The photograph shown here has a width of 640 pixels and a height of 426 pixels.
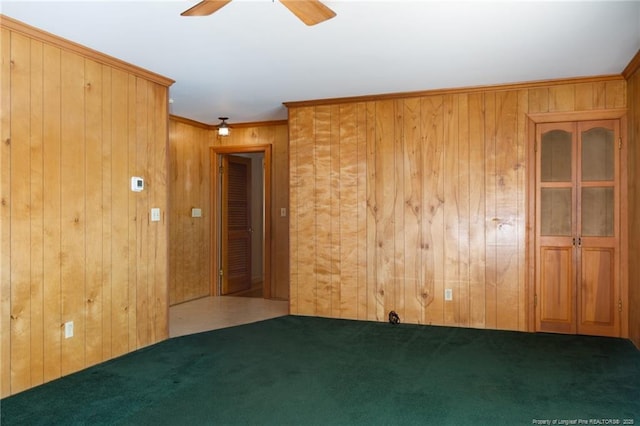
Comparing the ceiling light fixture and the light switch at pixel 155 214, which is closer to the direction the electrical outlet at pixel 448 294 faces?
the light switch

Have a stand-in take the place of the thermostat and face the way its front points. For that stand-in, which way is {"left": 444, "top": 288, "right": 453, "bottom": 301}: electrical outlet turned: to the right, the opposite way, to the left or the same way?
to the right

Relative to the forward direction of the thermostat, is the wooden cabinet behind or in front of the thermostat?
in front

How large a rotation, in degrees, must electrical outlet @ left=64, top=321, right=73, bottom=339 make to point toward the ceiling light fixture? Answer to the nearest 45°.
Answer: approximately 90° to its left

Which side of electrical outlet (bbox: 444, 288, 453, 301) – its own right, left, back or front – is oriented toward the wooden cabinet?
left

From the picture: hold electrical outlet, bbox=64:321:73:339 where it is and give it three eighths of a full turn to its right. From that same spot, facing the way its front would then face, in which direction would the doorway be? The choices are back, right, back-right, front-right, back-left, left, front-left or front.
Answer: back-right

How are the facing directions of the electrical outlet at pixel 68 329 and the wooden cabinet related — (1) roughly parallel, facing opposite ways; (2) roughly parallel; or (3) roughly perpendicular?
roughly perpendicular

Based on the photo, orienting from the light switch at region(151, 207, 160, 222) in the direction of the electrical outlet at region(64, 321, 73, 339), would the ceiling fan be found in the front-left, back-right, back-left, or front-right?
front-left

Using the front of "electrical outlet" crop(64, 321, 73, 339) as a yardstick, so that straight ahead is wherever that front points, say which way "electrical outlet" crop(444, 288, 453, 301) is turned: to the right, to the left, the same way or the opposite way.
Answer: to the right

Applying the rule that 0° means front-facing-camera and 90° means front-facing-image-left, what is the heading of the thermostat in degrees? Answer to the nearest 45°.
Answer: approximately 315°

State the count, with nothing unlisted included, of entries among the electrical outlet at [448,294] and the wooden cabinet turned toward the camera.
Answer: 2

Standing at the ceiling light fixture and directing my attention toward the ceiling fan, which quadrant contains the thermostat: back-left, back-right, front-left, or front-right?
front-right

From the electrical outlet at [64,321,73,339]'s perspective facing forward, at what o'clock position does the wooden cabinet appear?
The wooden cabinet is roughly at 11 o'clock from the electrical outlet.

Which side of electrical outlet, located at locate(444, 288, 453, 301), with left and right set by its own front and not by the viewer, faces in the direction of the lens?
front

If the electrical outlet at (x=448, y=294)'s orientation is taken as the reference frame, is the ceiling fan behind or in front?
in front

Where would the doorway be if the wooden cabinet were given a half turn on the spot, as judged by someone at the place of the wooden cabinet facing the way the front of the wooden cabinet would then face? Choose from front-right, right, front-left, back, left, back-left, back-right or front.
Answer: left

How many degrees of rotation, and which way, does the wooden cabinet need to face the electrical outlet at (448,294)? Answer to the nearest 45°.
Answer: approximately 90° to its right
